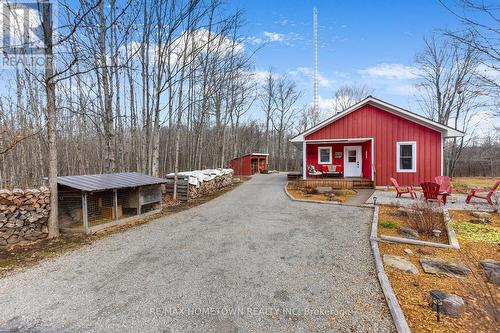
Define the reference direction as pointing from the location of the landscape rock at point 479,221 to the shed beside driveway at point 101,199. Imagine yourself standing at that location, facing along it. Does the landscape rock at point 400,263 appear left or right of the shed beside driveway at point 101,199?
left

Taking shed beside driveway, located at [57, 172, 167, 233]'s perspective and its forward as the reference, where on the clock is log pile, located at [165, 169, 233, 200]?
The log pile is roughly at 9 o'clock from the shed beside driveway.

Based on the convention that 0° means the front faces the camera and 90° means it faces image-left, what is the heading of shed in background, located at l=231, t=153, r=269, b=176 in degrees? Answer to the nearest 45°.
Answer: approximately 315°

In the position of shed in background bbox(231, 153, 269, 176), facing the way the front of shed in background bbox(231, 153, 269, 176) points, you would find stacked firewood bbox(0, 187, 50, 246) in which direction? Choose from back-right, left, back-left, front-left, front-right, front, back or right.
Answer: front-right

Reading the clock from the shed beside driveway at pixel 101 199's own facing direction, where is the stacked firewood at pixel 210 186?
The stacked firewood is roughly at 9 o'clock from the shed beside driveway.

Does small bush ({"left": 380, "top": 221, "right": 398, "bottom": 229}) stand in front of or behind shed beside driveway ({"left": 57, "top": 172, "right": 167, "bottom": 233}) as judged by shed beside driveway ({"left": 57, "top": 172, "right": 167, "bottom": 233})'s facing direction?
in front

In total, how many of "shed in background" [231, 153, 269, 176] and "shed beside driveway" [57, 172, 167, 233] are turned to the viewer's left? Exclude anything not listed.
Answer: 0

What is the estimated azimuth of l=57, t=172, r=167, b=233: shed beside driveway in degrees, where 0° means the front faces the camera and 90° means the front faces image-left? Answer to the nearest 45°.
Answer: approximately 315°

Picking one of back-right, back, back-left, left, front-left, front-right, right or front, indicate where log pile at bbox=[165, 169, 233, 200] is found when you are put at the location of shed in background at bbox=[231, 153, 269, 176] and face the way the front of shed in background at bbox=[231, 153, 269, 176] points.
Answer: front-right

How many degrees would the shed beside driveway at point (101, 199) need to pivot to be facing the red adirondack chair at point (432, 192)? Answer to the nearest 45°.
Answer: approximately 45° to its left

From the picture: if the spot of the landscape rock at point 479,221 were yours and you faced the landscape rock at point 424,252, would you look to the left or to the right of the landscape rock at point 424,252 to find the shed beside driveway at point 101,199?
right
